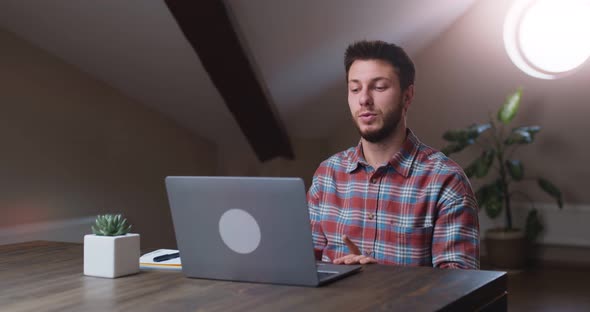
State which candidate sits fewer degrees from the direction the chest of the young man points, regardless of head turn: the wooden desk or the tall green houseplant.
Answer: the wooden desk

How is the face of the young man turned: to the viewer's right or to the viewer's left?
to the viewer's left

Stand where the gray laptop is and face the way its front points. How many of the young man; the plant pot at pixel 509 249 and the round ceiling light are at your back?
0

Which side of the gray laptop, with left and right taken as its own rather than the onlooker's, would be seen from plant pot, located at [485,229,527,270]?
front

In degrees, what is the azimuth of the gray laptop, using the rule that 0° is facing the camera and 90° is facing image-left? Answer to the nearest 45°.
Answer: approximately 225°

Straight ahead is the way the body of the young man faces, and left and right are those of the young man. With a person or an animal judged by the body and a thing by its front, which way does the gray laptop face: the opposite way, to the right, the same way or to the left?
the opposite way

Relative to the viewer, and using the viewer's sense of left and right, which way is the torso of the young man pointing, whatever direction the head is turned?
facing the viewer and to the left of the viewer

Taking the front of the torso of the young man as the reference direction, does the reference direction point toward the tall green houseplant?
no

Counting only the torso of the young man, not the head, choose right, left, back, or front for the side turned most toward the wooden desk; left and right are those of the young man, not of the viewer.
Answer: front

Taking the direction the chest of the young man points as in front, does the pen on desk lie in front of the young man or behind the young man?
in front

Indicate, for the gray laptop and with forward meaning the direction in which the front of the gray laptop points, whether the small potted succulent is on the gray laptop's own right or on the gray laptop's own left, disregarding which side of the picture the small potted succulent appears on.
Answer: on the gray laptop's own left
